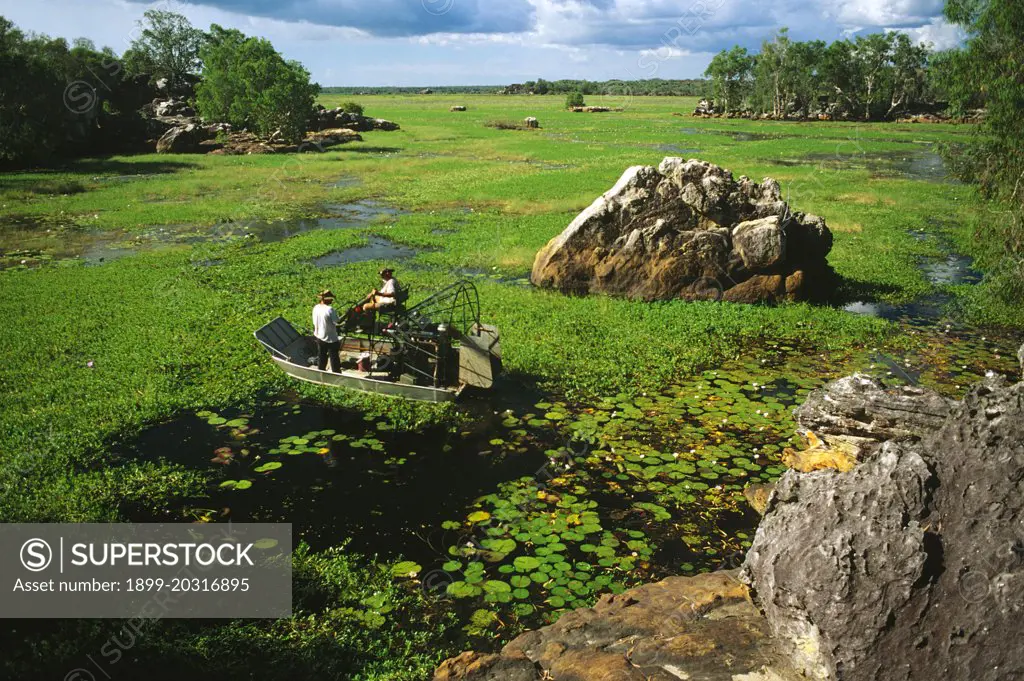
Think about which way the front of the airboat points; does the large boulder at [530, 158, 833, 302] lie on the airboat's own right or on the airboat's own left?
on the airboat's own right

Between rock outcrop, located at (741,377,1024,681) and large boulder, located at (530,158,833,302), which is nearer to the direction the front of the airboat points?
the large boulder

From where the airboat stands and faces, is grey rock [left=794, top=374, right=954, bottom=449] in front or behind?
behind

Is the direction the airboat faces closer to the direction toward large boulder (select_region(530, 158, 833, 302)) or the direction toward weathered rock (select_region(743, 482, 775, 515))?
the large boulder

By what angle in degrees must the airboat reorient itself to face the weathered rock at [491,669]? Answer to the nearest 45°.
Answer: approximately 135° to its left

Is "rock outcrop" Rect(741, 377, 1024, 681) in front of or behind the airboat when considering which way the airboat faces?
behind

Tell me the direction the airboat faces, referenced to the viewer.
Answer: facing away from the viewer and to the left of the viewer
